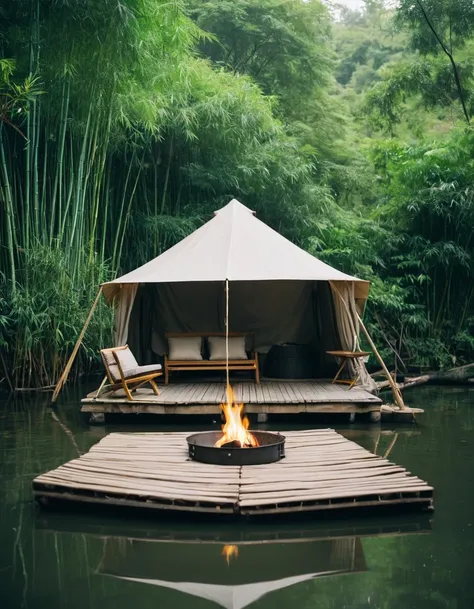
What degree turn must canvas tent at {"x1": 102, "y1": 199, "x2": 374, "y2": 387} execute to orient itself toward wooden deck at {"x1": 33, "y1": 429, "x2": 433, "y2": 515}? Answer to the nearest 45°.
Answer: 0° — it already faces it

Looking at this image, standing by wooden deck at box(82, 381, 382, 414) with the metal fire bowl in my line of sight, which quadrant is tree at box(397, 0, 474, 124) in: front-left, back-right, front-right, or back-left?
back-left

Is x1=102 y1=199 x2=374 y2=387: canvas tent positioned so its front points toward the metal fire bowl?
yes

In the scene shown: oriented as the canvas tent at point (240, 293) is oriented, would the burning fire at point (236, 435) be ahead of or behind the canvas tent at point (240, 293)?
ahead

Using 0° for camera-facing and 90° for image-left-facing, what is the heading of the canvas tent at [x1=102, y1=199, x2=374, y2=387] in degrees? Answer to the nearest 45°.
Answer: approximately 0°

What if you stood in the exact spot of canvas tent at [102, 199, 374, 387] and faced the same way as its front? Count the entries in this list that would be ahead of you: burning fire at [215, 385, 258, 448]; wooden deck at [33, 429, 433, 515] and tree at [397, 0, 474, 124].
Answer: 2

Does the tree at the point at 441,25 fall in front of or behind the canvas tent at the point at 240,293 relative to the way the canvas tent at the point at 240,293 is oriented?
behind

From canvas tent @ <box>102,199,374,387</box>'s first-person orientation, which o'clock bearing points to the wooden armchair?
The wooden armchair is roughly at 1 o'clock from the canvas tent.

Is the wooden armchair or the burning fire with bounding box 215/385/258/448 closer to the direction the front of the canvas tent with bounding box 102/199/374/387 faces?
the burning fire
